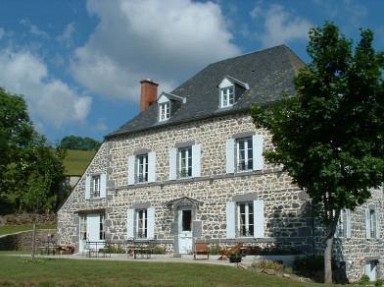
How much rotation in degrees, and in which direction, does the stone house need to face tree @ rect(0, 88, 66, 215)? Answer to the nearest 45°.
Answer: approximately 90° to its right

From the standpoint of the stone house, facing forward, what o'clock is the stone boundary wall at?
The stone boundary wall is roughly at 3 o'clock from the stone house.

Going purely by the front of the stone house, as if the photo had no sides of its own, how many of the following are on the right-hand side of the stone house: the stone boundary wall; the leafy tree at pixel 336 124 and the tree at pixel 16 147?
2

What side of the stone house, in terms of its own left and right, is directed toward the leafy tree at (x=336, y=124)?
left

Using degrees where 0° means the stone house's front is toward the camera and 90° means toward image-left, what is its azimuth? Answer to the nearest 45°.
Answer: approximately 45°
